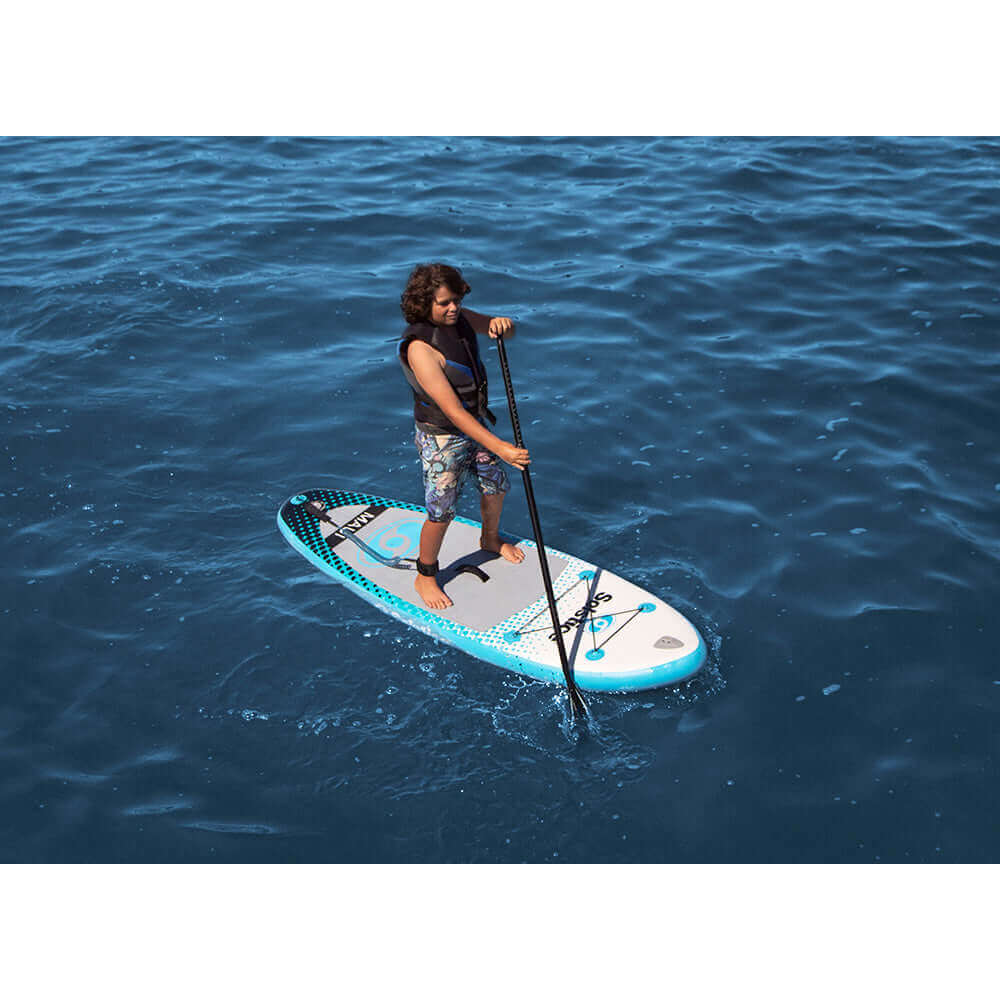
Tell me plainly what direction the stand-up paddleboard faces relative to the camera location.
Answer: facing the viewer and to the right of the viewer

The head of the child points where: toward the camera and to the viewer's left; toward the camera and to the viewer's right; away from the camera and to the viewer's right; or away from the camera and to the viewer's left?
toward the camera and to the viewer's right
